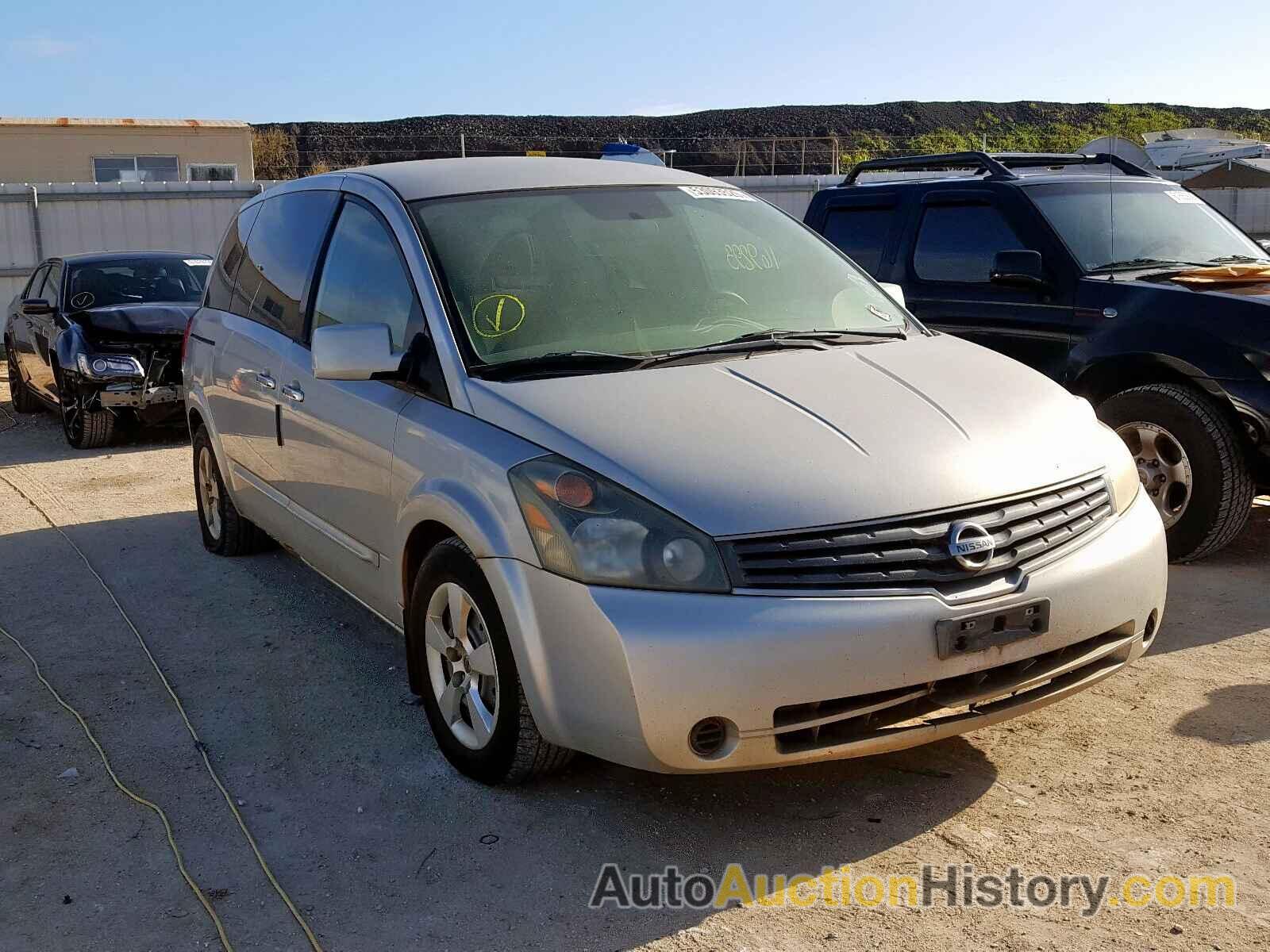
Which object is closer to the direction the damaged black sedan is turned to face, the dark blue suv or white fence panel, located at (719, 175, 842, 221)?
the dark blue suv

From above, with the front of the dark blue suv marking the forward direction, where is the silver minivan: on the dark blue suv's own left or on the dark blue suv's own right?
on the dark blue suv's own right

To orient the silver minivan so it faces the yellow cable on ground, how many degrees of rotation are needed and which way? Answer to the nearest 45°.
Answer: approximately 135° to its right

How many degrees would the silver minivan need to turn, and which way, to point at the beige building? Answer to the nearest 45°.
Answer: approximately 180°

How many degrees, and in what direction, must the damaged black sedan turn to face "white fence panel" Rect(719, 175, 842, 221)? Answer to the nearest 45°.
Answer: approximately 90° to its left

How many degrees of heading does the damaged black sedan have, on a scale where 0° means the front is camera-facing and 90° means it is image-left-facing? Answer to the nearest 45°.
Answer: approximately 315°

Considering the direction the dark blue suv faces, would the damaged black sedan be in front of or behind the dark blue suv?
behind

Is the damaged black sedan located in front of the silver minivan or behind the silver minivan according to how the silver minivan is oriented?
behind

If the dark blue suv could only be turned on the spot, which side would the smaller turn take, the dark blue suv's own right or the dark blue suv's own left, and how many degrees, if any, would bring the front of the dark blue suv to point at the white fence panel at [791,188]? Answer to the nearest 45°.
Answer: approximately 135° to the dark blue suv's own left

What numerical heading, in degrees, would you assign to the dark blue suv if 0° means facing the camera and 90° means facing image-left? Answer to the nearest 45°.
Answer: approximately 315°

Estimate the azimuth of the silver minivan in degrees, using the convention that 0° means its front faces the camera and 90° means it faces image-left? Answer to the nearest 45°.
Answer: approximately 315°
